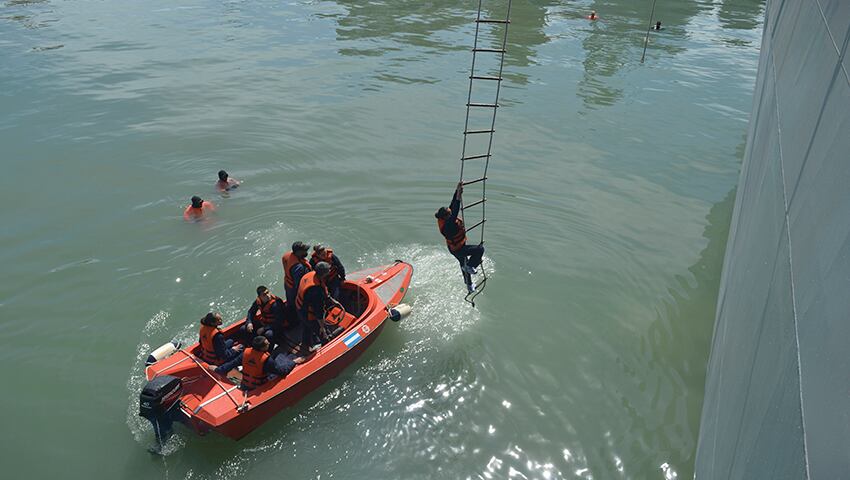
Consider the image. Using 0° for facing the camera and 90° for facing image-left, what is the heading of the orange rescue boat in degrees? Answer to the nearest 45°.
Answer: approximately 225°

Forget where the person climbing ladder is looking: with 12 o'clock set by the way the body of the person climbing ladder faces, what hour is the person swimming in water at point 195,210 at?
The person swimming in water is roughly at 7 o'clock from the person climbing ladder.

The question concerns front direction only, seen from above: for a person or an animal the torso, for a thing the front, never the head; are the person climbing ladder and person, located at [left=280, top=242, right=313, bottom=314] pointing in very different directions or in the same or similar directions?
same or similar directions

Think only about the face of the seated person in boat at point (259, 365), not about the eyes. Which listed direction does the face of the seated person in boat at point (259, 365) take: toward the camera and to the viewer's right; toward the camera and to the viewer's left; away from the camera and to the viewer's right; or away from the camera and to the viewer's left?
away from the camera and to the viewer's right

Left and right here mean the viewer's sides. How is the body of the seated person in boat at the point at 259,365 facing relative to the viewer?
facing away from the viewer and to the right of the viewer

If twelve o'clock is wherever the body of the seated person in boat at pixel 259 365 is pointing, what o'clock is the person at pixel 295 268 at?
the person at pixel 295 268 is roughly at 11 o'clock from the seated person in boat at pixel 259 365.

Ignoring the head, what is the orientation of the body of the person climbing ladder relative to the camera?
to the viewer's right

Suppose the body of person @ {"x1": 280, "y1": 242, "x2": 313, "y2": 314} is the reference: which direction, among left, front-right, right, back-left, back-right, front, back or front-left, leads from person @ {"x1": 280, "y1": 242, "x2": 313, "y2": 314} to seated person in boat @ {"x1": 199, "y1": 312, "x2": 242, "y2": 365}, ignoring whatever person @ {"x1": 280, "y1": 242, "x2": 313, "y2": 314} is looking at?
back-right

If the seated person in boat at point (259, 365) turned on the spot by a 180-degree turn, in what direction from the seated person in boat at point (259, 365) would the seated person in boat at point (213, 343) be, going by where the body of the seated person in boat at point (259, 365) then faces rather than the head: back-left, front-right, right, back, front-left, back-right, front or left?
right

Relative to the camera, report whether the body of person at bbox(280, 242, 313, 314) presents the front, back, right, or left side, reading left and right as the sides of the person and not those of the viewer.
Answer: right
